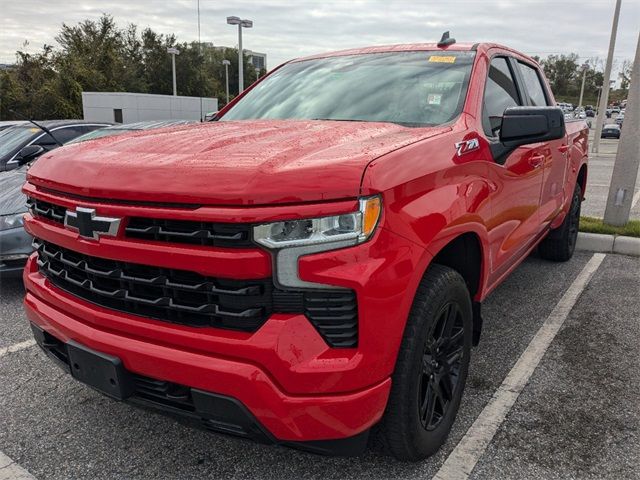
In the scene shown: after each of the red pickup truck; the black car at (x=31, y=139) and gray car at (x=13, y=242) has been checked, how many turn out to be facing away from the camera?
0

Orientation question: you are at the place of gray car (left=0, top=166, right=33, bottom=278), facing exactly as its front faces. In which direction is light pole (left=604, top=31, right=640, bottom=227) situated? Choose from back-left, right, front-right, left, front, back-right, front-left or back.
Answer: back-left

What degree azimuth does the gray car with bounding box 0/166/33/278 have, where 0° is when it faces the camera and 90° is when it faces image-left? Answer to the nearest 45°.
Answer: approximately 45°

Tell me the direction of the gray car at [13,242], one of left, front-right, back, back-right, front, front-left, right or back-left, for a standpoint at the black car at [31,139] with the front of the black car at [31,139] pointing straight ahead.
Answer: front-left

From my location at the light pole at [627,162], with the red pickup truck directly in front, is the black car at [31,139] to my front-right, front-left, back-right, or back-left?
front-right

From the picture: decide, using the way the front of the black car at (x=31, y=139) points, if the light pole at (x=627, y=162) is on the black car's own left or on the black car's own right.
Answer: on the black car's own left

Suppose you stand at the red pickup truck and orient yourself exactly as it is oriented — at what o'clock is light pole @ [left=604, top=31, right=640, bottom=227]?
The light pole is roughly at 6 o'clock from the red pickup truck.

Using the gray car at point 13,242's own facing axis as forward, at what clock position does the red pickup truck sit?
The red pickup truck is roughly at 10 o'clock from the gray car.

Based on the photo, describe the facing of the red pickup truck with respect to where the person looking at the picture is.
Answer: facing the viewer and to the left of the viewer

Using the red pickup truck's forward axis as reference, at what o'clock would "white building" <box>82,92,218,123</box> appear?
The white building is roughly at 4 o'clock from the red pickup truck.

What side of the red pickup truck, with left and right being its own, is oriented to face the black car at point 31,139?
right
